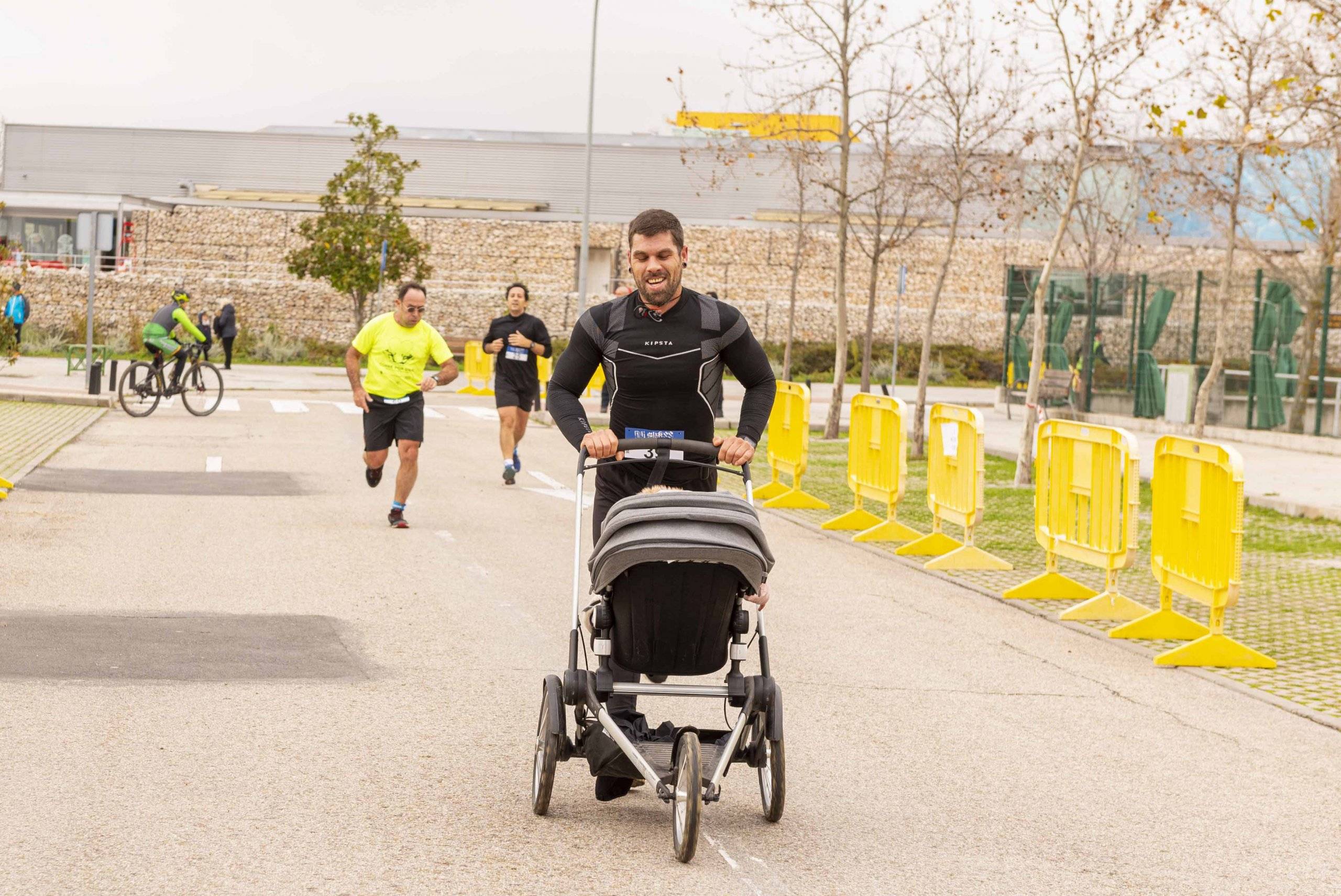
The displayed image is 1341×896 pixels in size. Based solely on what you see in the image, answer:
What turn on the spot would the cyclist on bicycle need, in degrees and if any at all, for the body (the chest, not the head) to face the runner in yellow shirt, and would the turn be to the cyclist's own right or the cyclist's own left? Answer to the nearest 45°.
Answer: approximately 90° to the cyclist's own right

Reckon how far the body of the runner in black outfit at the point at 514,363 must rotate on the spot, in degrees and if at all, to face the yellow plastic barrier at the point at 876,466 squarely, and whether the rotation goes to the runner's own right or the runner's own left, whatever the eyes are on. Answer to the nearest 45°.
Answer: approximately 45° to the runner's own left

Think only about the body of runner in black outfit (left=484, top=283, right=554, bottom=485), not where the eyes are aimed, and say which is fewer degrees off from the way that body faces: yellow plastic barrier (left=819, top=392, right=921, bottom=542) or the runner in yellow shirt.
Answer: the runner in yellow shirt

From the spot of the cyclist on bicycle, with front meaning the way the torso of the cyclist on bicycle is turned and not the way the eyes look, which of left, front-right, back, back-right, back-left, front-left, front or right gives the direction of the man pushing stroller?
right

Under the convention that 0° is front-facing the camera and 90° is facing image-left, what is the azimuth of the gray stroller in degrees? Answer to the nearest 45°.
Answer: approximately 0°

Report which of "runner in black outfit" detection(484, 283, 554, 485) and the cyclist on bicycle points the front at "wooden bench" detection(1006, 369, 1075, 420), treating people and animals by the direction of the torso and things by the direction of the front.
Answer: the cyclist on bicycle

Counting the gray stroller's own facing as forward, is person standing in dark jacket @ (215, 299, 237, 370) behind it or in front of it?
behind

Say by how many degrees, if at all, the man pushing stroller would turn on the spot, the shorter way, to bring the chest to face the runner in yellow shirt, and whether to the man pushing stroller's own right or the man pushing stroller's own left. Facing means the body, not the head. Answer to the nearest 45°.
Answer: approximately 180°

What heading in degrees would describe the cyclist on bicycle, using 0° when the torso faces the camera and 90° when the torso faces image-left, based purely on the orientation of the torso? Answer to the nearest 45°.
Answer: approximately 270°

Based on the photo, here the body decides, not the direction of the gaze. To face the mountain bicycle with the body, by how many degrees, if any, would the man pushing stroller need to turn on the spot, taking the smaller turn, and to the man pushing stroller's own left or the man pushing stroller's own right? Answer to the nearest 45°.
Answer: approximately 180°

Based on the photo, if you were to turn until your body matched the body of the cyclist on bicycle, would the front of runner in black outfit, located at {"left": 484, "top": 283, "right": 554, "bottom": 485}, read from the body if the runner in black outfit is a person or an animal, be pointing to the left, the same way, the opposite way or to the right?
to the right
